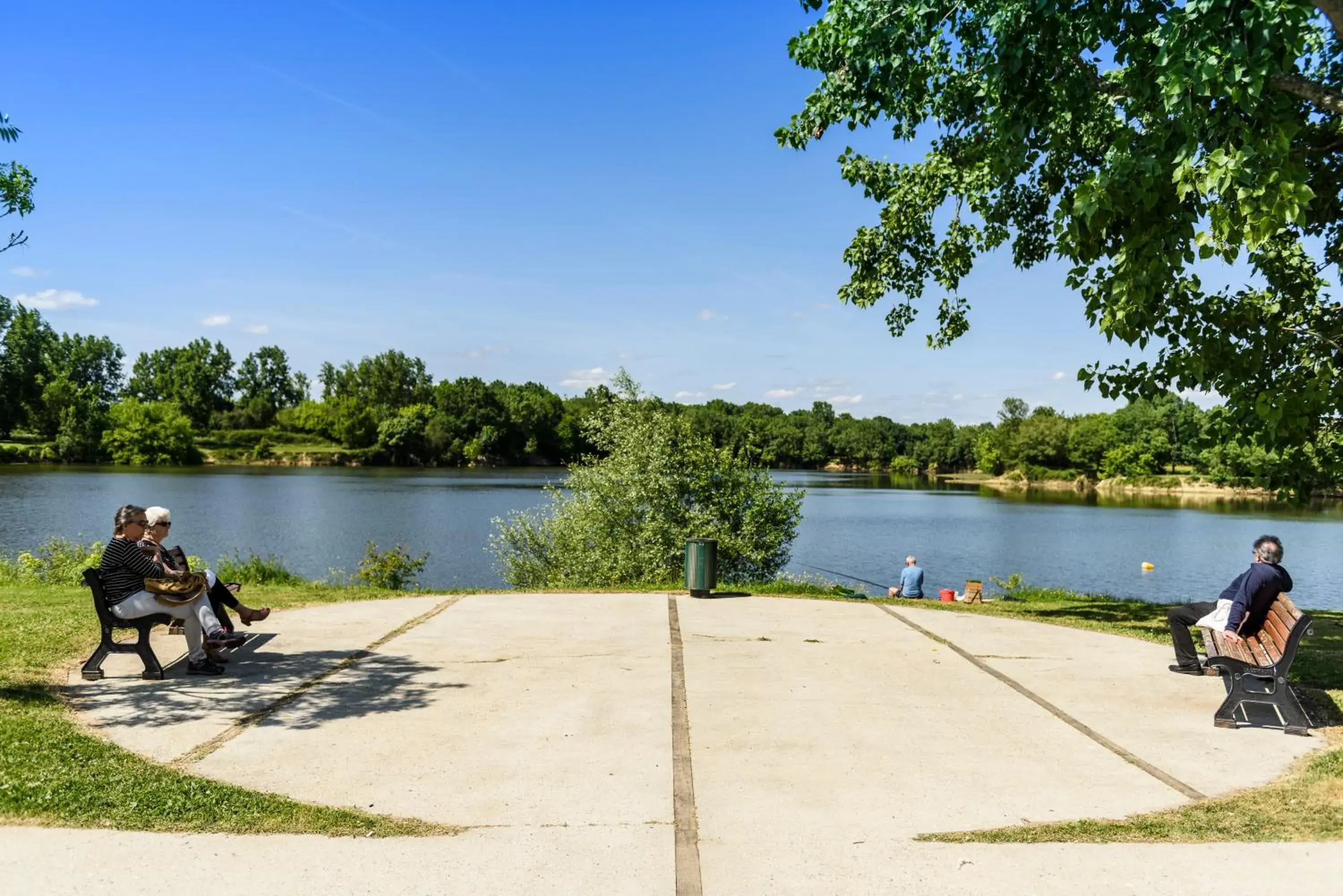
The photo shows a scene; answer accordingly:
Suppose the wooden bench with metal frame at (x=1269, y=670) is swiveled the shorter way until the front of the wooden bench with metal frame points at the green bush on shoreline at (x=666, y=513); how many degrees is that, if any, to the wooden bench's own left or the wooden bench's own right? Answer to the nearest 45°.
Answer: approximately 45° to the wooden bench's own right

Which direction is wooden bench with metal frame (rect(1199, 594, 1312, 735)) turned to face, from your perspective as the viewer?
facing to the left of the viewer

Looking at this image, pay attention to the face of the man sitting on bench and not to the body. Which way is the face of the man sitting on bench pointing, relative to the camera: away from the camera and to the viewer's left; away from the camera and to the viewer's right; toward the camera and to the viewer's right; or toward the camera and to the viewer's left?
away from the camera and to the viewer's left

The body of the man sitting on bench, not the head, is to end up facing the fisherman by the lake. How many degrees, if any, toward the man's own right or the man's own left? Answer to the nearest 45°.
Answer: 0° — they already face them

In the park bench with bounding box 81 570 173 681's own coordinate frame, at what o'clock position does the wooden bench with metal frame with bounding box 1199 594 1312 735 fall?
The wooden bench with metal frame is roughly at 1 o'clock from the park bench.

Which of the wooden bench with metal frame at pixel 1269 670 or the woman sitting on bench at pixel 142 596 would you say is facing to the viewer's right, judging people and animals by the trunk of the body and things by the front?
the woman sitting on bench

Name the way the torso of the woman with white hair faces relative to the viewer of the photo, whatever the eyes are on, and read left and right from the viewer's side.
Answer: facing to the right of the viewer

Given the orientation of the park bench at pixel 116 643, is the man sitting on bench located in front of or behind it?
in front

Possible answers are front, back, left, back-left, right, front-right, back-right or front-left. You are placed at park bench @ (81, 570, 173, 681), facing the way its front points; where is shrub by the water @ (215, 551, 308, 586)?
left

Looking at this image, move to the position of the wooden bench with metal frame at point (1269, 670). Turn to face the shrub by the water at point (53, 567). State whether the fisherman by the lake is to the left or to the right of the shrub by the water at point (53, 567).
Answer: right

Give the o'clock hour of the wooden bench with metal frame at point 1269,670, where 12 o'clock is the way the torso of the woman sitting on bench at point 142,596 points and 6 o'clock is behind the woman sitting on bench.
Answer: The wooden bench with metal frame is roughly at 1 o'clock from the woman sitting on bench.

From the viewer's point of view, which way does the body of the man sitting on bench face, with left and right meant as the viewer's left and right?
facing away from the viewer and to the left of the viewer

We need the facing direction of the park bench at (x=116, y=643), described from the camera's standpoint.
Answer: facing to the right of the viewer

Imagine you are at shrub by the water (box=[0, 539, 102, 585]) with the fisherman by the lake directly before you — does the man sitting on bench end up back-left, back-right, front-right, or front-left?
front-right
